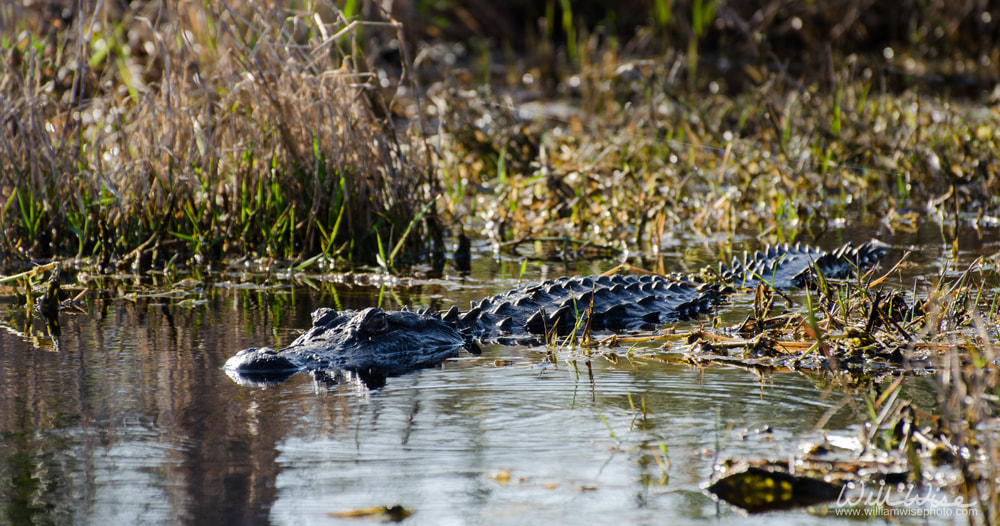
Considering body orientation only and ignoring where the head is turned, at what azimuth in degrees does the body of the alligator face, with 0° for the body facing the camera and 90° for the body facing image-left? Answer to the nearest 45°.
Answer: approximately 45°
